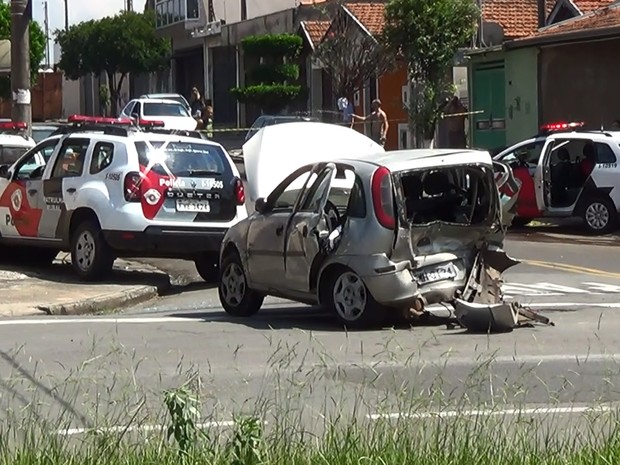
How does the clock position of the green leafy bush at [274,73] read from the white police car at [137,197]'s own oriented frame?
The green leafy bush is roughly at 2 o'clock from the white police car.

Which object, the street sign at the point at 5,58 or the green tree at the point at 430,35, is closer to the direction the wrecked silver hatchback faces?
the street sign

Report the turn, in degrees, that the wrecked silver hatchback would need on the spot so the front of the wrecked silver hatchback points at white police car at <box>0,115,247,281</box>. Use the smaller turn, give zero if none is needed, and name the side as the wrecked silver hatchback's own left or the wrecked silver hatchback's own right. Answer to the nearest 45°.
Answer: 0° — it already faces it

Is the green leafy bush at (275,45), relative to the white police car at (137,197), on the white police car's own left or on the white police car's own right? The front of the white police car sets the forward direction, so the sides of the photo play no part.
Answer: on the white police car's own right

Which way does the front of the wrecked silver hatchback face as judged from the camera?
facing away from the viewer and to the left of the viewer

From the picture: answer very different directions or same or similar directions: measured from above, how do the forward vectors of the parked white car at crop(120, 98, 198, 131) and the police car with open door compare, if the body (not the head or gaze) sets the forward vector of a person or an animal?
very different directions

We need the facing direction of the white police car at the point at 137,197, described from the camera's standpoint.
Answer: facing away from the viewer and to the left of the viewer

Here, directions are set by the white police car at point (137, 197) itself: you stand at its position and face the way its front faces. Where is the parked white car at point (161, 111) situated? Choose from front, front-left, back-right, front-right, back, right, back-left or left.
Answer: front-right

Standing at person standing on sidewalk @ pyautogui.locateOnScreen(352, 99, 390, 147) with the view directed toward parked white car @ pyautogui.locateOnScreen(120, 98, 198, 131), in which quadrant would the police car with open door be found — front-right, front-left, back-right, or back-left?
back-left
